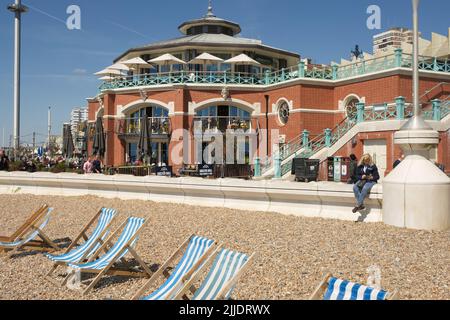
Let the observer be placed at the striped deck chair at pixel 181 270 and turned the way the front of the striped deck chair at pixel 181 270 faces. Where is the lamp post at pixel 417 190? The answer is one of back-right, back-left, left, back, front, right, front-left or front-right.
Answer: back

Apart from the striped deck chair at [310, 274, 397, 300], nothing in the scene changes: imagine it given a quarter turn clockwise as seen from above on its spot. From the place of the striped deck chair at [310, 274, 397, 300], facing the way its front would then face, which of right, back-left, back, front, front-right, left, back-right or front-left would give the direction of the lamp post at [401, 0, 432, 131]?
front-right

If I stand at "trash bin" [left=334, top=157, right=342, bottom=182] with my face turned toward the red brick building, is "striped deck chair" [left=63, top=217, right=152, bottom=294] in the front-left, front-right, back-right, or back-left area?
back-left

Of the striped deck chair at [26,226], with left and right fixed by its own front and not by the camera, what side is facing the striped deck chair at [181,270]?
left

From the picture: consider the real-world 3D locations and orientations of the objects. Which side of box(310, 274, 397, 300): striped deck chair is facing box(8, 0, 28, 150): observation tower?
right

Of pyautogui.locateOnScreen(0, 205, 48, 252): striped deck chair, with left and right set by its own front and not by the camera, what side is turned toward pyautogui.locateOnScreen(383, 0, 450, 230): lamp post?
back

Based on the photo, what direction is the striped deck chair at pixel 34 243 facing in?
to the viewer's left

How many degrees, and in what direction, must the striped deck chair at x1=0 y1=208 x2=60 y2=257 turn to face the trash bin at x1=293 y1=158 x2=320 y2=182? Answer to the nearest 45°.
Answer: approximately 135° to its right

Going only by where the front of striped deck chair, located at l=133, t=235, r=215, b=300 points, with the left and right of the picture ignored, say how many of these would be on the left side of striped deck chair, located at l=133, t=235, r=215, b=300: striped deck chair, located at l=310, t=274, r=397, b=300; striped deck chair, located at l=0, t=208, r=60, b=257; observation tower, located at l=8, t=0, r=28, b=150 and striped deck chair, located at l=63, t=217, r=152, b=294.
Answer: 1

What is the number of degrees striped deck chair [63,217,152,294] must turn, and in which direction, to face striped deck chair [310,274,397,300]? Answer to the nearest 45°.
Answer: approximately 90° to its left

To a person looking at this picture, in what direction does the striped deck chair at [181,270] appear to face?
facing the viewer and to the left of the viewer

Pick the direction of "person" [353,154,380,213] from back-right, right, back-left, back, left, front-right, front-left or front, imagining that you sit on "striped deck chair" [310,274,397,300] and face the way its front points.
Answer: back-right

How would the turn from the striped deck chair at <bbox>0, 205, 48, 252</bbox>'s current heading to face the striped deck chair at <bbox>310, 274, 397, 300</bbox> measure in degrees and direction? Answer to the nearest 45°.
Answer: approximately 90° to its left

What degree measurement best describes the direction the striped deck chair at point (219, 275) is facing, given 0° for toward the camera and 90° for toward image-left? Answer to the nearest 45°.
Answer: approximately 45°
